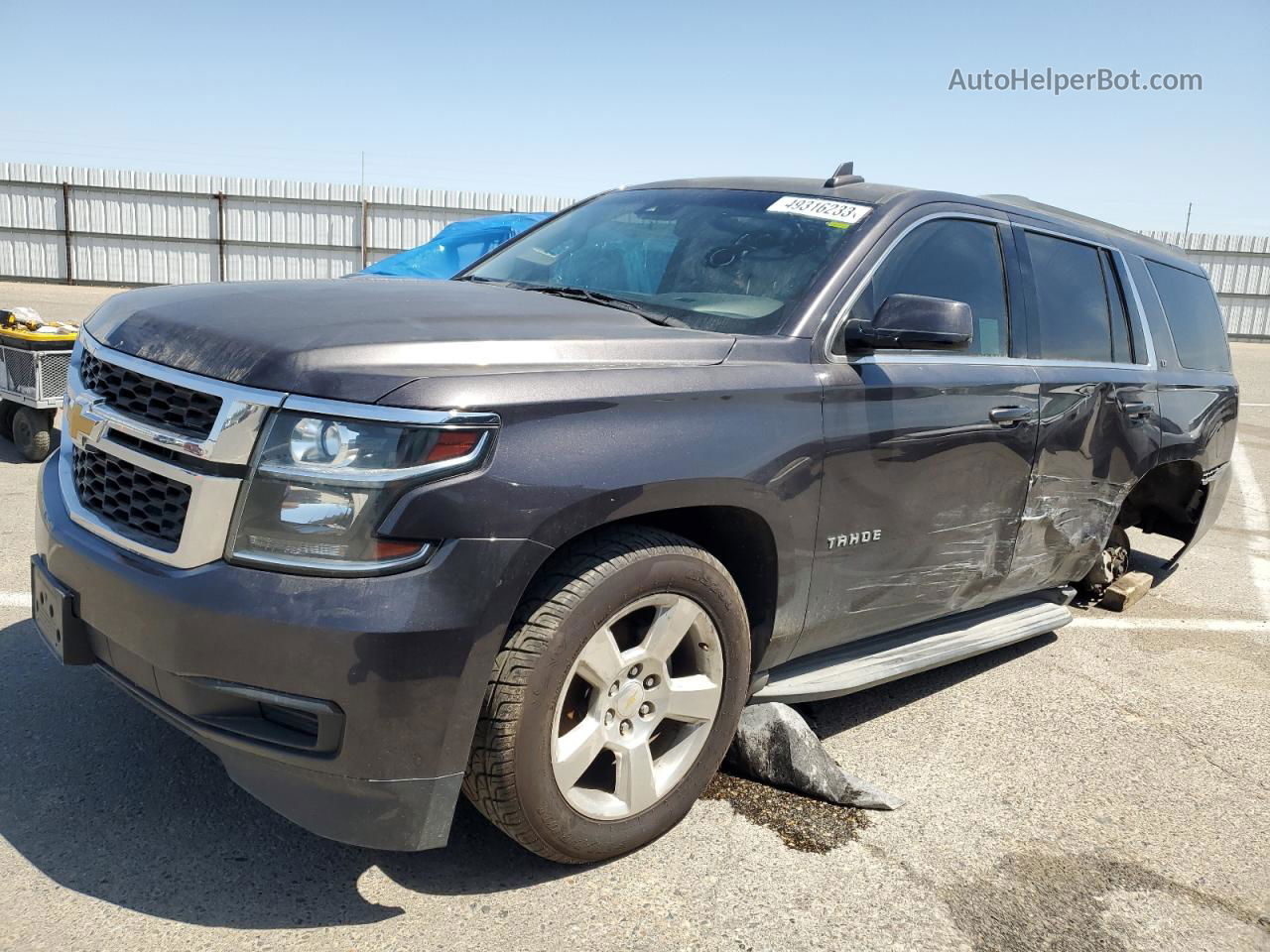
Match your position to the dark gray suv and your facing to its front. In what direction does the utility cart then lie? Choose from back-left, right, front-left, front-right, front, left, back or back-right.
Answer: right

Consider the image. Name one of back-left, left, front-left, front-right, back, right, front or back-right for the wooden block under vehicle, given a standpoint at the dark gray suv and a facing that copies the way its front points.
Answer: back

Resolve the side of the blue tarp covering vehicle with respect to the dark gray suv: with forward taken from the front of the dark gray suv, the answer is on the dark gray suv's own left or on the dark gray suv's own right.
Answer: on the dark gray suv's own right

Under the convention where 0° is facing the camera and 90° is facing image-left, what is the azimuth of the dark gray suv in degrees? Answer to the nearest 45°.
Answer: approximately 45°

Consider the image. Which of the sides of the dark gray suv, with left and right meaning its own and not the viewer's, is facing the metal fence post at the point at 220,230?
right

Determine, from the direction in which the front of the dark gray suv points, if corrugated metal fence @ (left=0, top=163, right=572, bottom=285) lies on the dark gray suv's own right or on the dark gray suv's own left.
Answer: on the dark gray suv's own right
